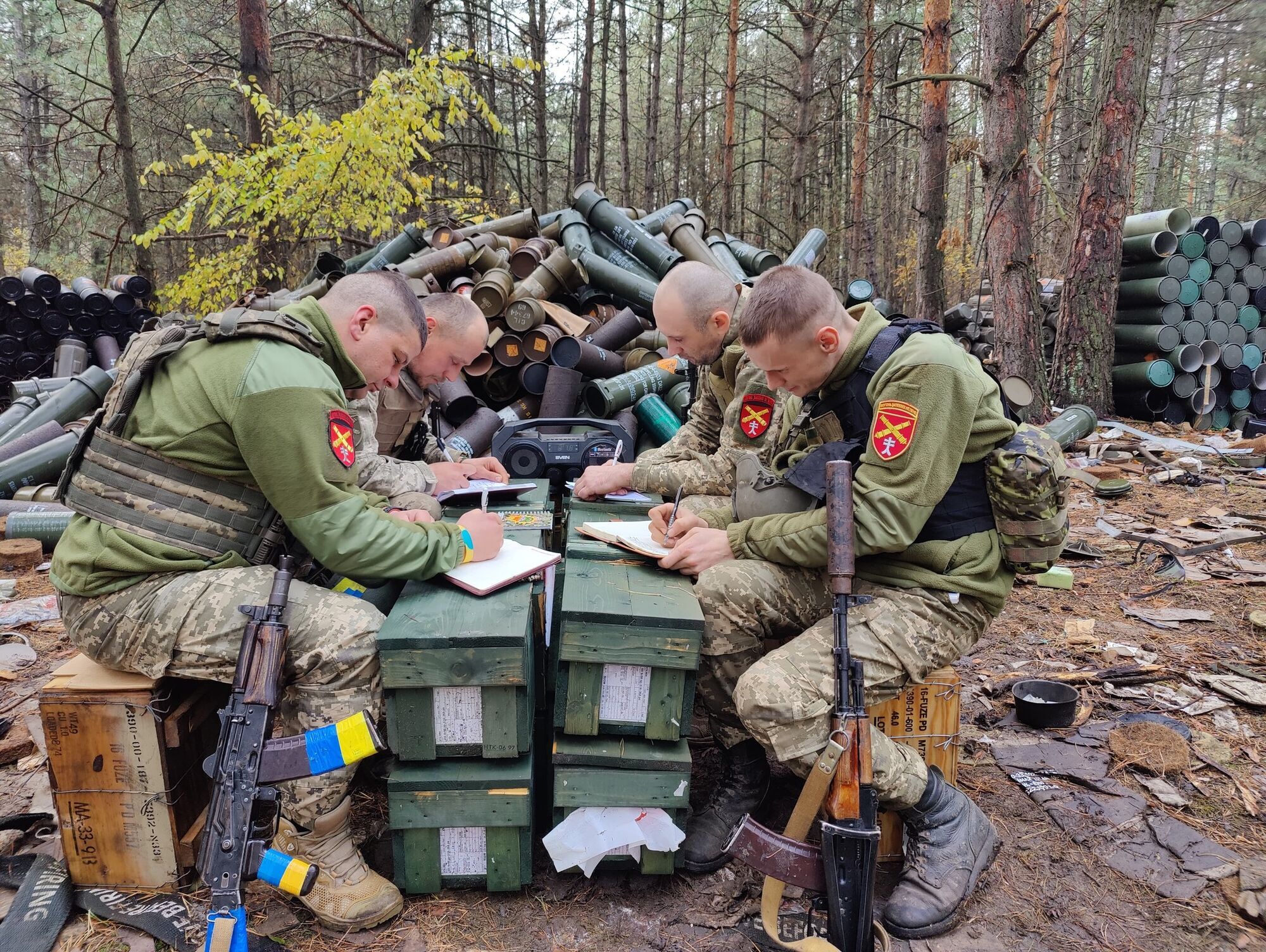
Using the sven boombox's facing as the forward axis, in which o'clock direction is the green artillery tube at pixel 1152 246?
The green artillery tube is roughly at 8 o'clock from the sven boombox.

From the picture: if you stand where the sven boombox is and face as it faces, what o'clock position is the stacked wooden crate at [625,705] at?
The stacked wooden crate is roughly at 12 o'clock from the sven boombox.

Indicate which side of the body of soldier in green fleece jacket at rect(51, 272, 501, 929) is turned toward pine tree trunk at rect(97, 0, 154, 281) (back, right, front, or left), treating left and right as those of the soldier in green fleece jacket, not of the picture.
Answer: left

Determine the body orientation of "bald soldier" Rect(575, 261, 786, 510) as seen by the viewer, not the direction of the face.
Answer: to the viewer's left

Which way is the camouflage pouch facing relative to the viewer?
to the viewer's right

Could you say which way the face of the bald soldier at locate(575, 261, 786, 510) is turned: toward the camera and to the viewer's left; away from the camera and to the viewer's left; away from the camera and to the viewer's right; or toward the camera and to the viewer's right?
toward the camera and to the viewer's left

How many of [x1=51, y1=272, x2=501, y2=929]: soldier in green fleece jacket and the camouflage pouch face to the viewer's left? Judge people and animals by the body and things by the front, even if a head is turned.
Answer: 0

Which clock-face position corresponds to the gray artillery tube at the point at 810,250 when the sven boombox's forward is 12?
The gray artillery tube is roughly at 7 o'clock from the sven boombox.

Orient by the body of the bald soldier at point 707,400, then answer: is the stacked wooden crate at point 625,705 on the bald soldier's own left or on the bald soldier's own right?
on the bald soldier's own left

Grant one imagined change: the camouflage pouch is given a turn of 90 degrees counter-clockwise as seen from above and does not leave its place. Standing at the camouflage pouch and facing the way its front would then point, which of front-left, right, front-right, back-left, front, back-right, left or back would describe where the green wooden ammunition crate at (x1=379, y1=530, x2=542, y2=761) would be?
back-left

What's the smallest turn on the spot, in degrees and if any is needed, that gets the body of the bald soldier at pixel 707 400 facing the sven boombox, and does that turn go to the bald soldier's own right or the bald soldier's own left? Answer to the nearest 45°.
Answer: approximately 45° to the bald soldier's own right

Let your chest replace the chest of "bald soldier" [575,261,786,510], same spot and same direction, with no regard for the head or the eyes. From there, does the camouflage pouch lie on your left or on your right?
on your left

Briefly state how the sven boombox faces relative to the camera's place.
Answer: facing the viewer

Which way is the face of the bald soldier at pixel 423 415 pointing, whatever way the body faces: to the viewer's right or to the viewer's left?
to the viewer's right

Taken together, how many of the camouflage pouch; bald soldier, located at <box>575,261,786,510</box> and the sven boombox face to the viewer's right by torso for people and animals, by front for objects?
1

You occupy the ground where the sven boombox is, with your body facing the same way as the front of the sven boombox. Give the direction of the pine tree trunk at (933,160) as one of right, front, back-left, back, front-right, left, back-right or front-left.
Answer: back-left

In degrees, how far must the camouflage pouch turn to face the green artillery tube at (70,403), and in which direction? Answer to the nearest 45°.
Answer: approximately 180°

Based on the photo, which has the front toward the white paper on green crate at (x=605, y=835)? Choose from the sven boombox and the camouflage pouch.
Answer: the sven boombox

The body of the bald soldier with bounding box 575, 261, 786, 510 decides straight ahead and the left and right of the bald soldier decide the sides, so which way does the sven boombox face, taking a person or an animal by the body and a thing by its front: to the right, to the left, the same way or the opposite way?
to the left

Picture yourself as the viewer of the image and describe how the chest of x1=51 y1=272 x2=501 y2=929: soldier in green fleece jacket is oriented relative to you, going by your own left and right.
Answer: facing to the right of the viewer
